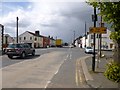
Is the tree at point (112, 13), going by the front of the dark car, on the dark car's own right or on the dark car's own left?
on the dark car's own right
